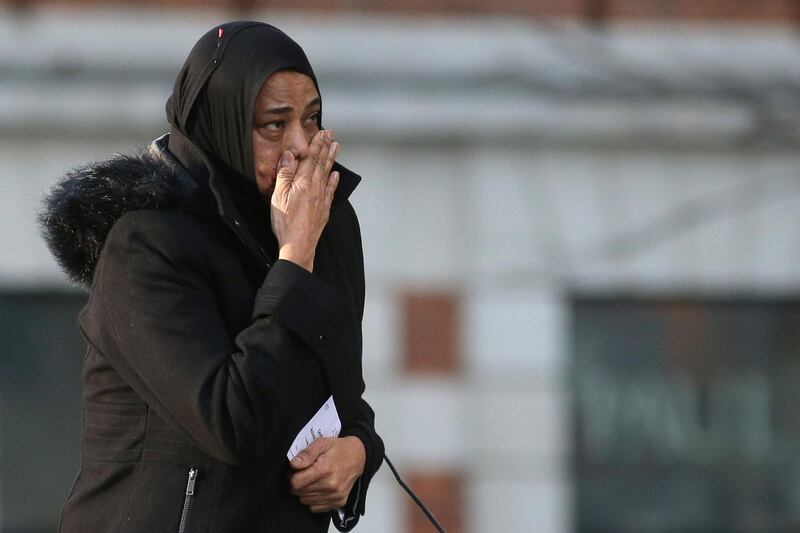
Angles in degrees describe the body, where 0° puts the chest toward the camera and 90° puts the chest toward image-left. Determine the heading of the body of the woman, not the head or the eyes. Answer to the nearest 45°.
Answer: approximately 315°
